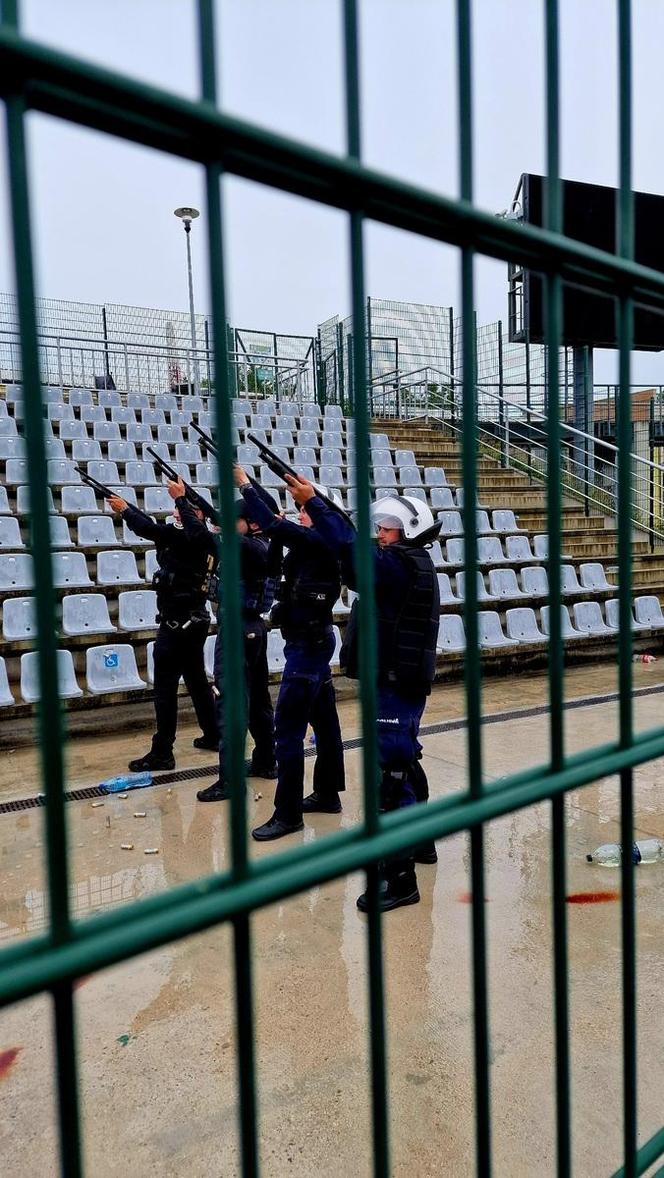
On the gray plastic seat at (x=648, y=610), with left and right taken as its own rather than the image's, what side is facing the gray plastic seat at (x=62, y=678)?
right

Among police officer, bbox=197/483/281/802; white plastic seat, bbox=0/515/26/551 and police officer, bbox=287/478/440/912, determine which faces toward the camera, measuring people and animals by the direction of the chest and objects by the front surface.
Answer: the white plastic seat

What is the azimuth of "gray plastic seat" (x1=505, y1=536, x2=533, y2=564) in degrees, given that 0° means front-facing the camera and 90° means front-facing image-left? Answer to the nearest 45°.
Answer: approximately 315°

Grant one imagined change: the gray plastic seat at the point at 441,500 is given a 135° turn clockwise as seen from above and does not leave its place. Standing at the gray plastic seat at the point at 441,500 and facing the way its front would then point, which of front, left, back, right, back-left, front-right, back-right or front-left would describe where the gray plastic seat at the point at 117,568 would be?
front-left

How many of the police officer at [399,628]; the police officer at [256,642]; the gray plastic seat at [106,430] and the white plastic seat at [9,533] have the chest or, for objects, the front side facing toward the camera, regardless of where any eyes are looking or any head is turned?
2

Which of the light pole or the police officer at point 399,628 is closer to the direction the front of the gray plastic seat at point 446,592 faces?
the police officer

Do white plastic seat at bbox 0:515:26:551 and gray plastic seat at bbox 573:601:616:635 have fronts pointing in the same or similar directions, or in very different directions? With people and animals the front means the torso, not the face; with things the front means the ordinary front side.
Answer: same or similar directions

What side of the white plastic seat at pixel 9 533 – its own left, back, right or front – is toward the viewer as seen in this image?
front

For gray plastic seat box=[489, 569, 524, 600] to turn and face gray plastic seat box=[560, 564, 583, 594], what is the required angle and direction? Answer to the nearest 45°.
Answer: approximately 90° to its left

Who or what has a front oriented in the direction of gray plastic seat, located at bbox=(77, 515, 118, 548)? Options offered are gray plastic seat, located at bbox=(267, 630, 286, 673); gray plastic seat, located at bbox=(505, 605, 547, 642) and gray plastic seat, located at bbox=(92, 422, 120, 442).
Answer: gray plastic seat, located at bbox=(92, 422, 120, 442)

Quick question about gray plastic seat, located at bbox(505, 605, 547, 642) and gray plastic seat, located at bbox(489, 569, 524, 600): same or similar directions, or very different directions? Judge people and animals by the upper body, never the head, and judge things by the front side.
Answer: same or similar directions

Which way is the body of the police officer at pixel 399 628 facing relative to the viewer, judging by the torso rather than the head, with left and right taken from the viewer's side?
facing to the left of the viewer

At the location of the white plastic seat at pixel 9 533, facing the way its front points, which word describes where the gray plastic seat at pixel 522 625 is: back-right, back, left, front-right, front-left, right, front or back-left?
left

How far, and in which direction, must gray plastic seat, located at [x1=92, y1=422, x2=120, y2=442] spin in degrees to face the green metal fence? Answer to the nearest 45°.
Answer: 0° — it already faces it

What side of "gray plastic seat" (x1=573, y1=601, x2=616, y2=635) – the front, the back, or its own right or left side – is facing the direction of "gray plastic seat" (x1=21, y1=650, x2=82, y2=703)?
right
